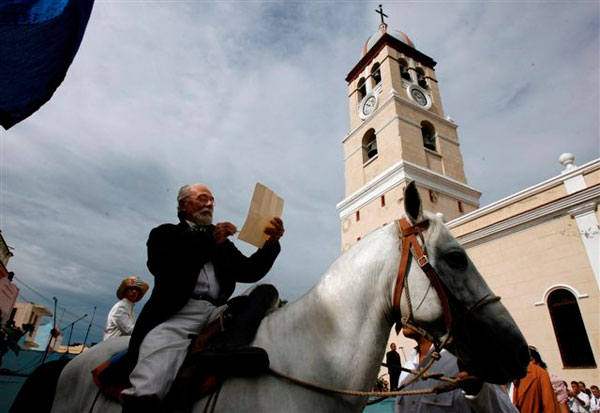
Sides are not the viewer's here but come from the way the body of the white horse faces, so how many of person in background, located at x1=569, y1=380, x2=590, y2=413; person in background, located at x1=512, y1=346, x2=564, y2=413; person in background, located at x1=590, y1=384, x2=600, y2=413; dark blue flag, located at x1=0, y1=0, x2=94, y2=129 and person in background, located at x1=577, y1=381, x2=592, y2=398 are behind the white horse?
1

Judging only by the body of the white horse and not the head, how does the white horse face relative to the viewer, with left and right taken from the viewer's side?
facing to the right of the viewer

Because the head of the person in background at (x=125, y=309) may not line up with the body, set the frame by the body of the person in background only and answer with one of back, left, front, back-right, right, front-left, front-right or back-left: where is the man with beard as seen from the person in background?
front-right

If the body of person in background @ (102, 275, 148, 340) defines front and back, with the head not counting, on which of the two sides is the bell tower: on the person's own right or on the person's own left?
on the person's own left

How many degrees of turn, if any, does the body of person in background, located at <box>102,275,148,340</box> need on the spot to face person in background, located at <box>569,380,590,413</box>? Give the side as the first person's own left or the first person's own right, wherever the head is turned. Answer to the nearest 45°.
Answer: approximately 45° to the first person's own left

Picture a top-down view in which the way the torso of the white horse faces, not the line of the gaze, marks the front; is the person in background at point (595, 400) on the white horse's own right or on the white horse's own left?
on the white horse's own left

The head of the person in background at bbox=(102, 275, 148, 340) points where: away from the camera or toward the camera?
toward the camera

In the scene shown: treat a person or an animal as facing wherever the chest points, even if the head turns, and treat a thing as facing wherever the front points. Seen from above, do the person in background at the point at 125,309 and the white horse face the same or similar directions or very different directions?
same or similar directions

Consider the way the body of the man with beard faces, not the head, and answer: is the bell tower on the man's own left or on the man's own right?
on the man's own left

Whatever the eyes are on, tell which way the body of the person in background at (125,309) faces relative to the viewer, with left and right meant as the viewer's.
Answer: facing the viewer and to the right of the viewer

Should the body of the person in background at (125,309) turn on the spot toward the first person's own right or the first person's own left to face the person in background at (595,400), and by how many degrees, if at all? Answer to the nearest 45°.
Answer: approximately 45° to the first person's own left

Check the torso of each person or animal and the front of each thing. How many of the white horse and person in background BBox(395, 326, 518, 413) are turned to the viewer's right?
1

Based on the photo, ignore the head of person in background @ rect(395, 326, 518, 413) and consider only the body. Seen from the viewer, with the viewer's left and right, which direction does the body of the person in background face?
facing the viewer and to the left of the viewer
